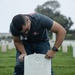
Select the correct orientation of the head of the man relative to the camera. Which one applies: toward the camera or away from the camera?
toward the camera

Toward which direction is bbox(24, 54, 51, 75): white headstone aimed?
toward the camera
